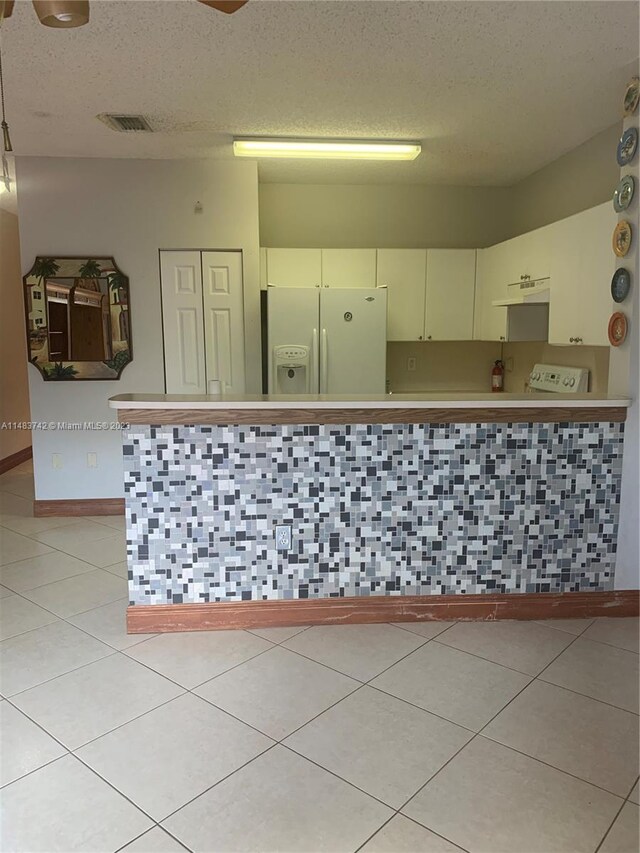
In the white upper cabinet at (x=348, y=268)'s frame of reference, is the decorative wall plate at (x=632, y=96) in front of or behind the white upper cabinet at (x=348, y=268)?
in front

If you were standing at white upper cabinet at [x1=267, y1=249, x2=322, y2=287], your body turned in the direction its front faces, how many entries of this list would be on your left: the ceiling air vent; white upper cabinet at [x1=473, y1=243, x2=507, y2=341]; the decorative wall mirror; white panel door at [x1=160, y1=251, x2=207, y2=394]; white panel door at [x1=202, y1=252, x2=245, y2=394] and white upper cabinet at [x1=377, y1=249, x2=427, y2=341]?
2

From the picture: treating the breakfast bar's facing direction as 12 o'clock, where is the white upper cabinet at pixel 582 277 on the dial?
The white upper cabinet is roughly at 8 o'clock from the breakfast bar.

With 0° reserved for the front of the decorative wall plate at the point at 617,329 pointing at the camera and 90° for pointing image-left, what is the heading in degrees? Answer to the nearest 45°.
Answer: approximately 45°

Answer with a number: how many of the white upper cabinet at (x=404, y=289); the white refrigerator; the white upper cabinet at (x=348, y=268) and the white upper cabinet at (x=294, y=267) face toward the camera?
4

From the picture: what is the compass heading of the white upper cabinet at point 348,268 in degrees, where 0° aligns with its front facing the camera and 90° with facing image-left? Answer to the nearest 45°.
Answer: approximately 0°

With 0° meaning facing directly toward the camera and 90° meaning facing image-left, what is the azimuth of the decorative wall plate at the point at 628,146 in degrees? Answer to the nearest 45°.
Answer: approximately 45°

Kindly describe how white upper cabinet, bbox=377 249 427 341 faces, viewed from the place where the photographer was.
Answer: facing the viewer

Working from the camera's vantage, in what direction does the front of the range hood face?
facing the viewer and to the left of the viewer

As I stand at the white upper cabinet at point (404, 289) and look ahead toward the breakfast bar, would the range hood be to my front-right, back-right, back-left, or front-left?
front-left

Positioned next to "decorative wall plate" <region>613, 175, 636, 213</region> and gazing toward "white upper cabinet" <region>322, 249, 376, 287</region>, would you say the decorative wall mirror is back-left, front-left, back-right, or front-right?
front-left

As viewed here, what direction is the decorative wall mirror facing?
toward the camera
